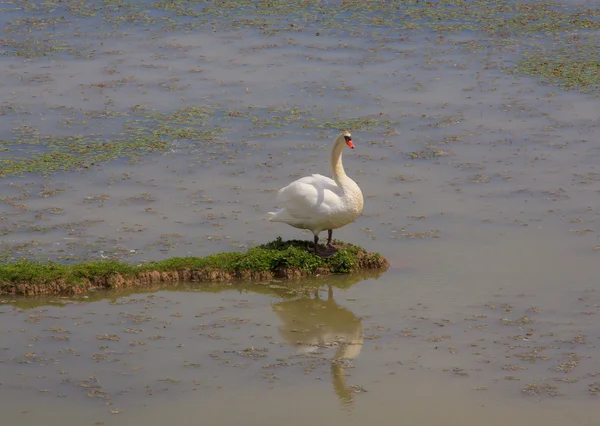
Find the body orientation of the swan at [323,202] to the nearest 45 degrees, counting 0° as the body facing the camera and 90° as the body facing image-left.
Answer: approximately 270°
